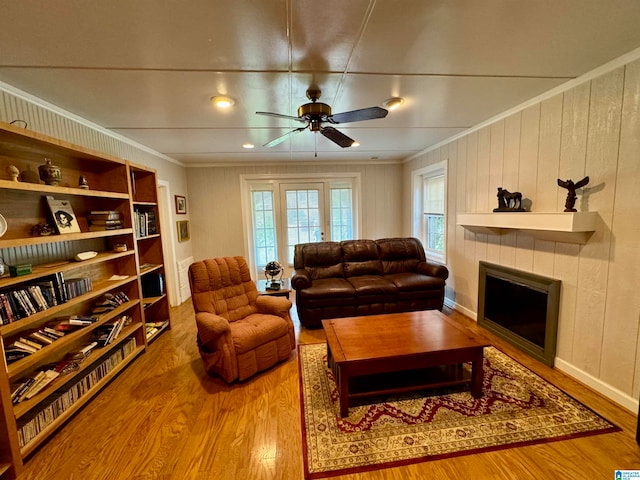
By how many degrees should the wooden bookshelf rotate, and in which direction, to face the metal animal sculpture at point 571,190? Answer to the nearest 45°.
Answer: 0° — it already faces it

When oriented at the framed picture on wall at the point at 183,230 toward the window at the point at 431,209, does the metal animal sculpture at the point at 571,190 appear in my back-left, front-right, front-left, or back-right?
front-right

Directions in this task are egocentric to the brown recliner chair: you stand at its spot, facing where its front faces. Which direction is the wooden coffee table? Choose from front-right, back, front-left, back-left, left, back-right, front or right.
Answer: front

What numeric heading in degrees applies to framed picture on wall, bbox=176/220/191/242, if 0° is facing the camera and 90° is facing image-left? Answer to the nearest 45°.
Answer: approximately 315°

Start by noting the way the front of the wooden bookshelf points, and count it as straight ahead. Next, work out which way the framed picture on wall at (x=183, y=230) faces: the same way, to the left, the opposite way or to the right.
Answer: the same way

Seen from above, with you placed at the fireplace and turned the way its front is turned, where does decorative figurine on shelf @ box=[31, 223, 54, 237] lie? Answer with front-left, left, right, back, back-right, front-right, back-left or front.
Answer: front

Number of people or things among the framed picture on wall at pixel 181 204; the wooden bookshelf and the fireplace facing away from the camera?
0

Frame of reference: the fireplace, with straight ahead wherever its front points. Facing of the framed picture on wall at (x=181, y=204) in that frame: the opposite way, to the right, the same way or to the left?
the opposite way

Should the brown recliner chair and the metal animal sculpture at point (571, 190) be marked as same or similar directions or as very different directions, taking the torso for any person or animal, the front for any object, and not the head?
very different directions

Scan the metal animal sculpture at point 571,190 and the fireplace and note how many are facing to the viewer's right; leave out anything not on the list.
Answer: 0

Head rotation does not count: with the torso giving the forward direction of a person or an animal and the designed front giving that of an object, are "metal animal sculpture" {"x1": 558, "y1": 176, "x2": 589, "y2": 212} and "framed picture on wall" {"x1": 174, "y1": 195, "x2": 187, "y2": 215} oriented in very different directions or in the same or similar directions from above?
very different directions

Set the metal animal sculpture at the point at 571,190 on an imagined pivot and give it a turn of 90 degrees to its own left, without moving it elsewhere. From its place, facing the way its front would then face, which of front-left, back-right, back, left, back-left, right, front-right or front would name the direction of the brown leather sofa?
back-right

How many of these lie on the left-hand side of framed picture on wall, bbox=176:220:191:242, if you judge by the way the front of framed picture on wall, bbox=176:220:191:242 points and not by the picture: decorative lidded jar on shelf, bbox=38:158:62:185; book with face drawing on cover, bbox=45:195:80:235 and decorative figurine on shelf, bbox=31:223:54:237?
0

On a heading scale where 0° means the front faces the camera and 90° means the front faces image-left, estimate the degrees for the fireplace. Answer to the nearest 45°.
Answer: approximately 45°

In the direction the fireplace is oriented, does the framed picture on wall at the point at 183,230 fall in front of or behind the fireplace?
in front

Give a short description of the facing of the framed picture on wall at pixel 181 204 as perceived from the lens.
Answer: facing the viewer and to the right of the viewer

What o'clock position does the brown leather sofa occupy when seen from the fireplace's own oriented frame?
The brown leather sofa is roughly at 1 o'clock from the fireplace.

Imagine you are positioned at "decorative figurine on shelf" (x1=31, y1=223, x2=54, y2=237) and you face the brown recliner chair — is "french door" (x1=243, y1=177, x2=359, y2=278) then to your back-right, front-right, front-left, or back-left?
front-left

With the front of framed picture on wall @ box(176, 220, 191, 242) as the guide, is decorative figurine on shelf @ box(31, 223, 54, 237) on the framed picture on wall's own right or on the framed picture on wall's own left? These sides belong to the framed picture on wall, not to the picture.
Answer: on the framed picture on wall's own right

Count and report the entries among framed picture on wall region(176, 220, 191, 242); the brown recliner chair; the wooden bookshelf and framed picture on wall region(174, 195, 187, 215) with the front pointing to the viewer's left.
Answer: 0
